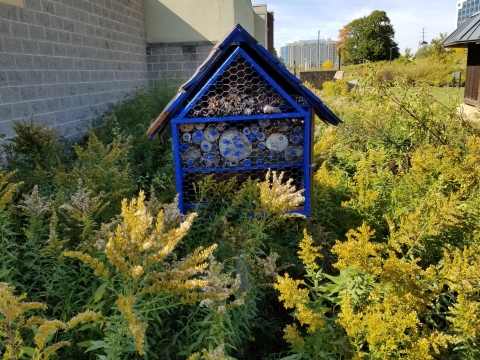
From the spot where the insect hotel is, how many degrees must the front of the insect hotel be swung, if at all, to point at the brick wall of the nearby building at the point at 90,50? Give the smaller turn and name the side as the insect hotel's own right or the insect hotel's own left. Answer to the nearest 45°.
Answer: approximately 135° to the insect hotel's own right

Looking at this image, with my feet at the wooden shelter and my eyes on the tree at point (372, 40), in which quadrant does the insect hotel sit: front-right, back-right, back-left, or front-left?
back-left

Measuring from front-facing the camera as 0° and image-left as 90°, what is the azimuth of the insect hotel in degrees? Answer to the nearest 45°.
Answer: approximately 0°

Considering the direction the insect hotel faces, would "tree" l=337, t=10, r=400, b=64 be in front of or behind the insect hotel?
behind

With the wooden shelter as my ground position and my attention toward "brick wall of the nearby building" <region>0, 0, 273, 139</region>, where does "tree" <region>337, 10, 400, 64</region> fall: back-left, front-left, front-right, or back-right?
back-right

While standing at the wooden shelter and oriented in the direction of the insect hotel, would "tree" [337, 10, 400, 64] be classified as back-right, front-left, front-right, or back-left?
back-right

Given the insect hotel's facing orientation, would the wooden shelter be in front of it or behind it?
behind
